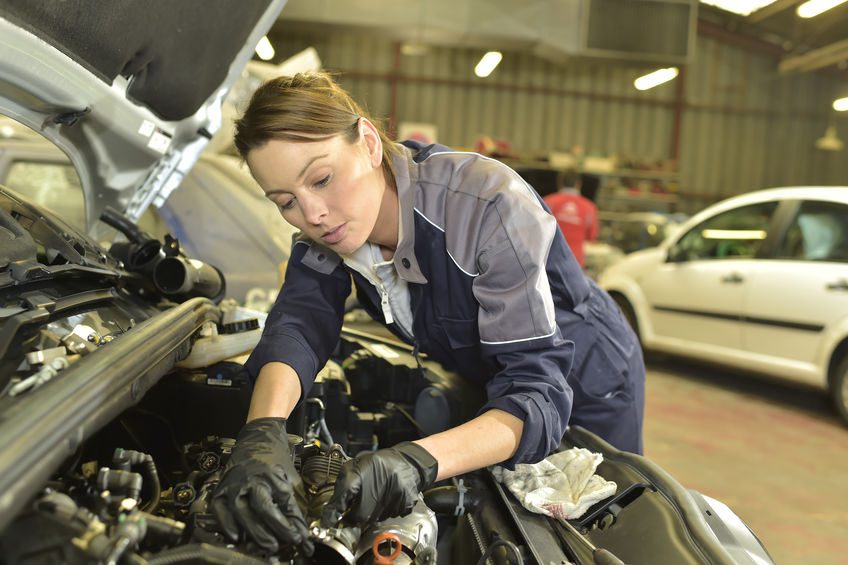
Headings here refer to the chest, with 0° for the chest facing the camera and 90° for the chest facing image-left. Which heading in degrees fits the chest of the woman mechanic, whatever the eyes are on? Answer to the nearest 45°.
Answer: approximately 45°

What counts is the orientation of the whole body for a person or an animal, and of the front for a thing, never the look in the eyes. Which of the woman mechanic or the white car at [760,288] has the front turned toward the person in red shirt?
the white car

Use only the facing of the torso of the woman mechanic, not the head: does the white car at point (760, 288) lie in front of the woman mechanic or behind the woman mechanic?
behind

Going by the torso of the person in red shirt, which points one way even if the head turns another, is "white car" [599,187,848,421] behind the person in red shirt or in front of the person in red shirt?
behind

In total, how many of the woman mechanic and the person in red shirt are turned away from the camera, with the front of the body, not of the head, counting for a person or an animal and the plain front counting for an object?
1

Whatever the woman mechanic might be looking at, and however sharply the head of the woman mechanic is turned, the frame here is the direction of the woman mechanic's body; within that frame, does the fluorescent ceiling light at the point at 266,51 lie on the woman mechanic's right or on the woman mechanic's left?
on the woman mechanic's right

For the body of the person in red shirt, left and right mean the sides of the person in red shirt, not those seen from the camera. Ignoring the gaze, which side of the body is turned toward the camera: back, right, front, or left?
back

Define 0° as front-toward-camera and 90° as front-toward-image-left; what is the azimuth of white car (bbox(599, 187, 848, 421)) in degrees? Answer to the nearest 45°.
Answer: approximately 135°

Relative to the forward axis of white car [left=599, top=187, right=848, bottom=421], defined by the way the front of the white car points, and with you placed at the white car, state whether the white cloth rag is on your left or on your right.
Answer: on your left
